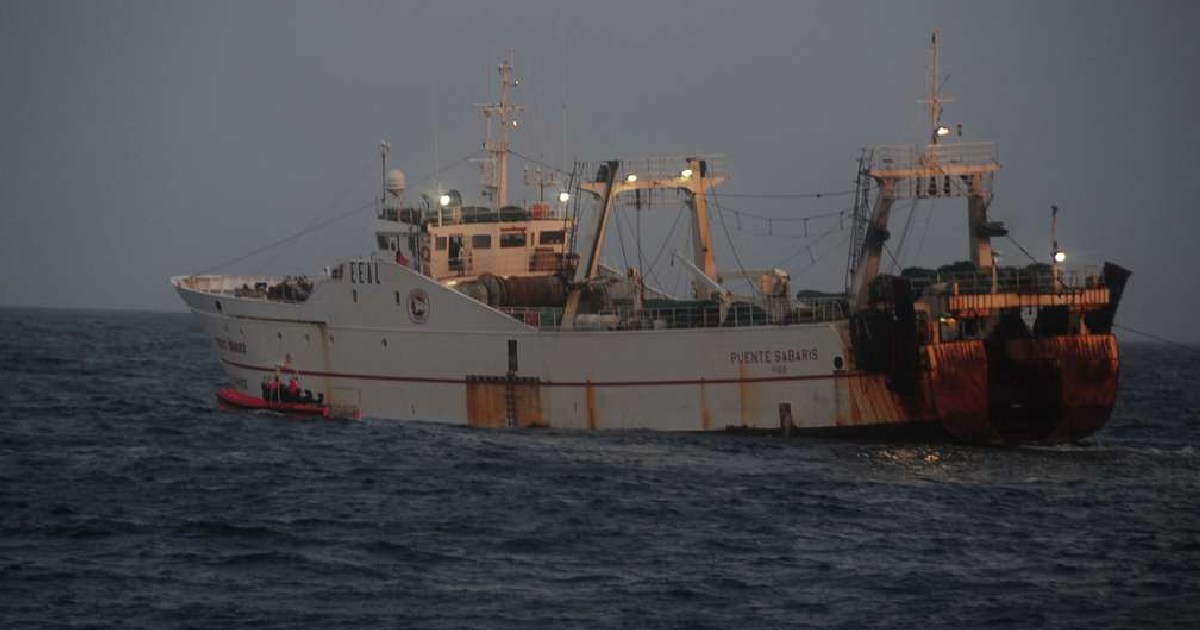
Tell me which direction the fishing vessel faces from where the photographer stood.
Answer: facing away from the viewer and to the left of the viewer
